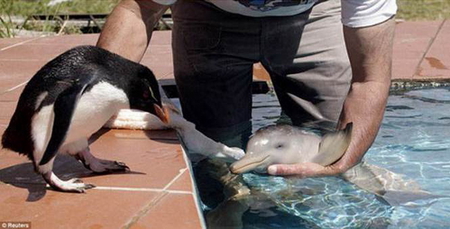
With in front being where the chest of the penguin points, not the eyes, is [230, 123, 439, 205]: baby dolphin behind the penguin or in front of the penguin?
in front

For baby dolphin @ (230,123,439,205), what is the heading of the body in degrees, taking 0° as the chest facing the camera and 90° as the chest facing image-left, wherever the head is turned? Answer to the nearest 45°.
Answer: approximately 90°

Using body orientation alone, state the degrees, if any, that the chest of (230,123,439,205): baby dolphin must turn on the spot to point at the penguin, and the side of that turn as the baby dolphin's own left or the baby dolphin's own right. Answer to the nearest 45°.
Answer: approximately 45° to the baby dolphin's own left

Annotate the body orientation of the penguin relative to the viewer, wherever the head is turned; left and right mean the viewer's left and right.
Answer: facing to the right of the viewer

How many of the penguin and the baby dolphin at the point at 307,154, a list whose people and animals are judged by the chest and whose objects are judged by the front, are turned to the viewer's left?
1
